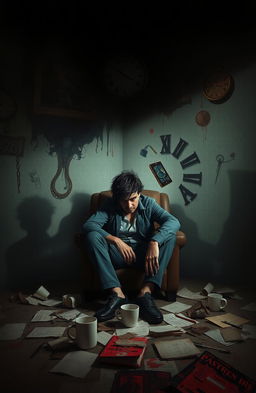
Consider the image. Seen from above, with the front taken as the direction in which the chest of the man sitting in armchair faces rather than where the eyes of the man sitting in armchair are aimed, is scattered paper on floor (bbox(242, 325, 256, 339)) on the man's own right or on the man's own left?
on the man's own left

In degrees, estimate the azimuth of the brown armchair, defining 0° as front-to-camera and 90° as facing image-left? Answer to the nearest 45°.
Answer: approximately 0°

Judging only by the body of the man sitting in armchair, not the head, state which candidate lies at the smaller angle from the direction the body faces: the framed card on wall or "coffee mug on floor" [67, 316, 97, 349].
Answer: the coffee mug on floor

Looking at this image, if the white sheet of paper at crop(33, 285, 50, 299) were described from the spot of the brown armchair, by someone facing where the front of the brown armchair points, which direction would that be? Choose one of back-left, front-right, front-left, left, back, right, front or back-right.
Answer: right

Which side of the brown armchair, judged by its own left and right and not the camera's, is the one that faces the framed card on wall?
back
